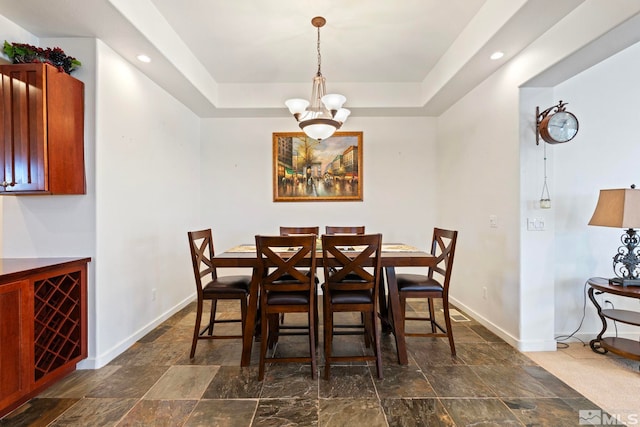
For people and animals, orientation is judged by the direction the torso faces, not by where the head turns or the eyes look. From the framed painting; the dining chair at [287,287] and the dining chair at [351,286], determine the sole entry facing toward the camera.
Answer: the framed painting

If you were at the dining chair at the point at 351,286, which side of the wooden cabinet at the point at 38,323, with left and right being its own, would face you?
front

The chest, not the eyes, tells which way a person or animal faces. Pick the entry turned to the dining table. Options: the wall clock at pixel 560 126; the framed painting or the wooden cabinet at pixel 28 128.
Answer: the framed painting

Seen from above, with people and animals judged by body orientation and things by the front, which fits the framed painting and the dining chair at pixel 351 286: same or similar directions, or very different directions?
very different directions

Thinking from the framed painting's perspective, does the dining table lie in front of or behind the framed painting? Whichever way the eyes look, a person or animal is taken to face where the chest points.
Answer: in front

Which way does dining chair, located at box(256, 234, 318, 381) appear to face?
away from the camera

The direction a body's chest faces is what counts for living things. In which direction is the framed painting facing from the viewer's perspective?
toward the camera

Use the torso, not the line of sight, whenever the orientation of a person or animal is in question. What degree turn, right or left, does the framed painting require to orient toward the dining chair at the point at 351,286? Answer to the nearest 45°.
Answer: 0° — it already faces it

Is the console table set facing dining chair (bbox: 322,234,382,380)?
no

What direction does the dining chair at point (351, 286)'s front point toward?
away from the camera
